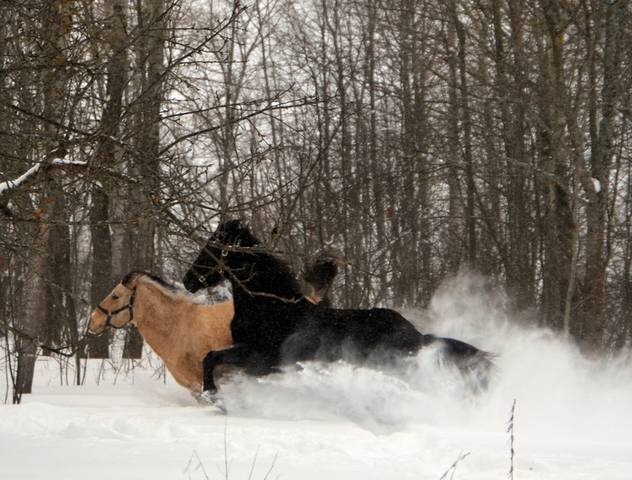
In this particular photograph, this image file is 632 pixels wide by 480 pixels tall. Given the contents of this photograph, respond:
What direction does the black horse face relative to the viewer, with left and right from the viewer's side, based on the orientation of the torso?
facing to the left of the viewer

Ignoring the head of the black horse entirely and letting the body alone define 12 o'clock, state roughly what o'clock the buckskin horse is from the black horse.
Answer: The buckskin horse is roughly at 1 o'clock from the black horse.

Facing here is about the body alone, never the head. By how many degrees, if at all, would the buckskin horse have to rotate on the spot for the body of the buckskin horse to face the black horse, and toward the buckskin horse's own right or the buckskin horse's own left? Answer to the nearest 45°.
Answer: approximately 135° to the buckskin horse's own left

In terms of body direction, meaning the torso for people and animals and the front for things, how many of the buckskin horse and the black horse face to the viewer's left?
2

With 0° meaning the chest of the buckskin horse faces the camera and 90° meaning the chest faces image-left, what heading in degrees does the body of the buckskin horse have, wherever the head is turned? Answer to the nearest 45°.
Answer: approximately 90°
